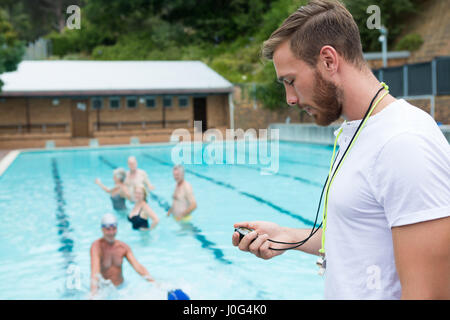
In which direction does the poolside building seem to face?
toward the camera

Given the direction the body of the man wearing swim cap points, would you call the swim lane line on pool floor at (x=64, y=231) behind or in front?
behind

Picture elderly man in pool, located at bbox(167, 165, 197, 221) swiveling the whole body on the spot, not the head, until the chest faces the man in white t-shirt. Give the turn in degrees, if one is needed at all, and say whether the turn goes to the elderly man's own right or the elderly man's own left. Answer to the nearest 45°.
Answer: approximately 45° to the elderly man's own left

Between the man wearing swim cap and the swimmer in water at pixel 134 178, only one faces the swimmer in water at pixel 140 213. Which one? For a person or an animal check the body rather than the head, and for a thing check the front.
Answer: the swimmer in water at pixel 134 178

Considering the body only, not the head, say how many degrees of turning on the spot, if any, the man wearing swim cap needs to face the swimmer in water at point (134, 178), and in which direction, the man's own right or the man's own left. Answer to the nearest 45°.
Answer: approximately 180°

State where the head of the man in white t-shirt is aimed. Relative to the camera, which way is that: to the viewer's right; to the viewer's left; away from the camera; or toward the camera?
to the viewer's left

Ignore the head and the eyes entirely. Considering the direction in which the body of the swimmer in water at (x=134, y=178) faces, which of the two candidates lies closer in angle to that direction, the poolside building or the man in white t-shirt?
the man in white t-shirt

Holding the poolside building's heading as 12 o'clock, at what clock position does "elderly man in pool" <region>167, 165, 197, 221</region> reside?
The elderly man in pool is roughly at 12 o'clock from the poolside building.

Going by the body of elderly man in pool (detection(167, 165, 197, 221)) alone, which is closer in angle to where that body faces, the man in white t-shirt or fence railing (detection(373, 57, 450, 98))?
the man in white t-shirt

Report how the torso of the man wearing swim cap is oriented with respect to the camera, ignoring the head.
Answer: toward the camera

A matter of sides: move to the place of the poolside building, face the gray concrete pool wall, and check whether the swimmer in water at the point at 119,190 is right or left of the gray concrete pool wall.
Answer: right

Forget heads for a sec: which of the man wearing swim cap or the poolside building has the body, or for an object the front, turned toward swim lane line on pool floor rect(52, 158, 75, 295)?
the poolside building

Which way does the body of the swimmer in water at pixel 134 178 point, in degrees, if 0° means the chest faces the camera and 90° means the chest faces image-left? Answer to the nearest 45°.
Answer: approximately 0°

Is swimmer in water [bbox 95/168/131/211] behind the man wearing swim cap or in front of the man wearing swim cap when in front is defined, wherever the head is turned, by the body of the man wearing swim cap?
behind

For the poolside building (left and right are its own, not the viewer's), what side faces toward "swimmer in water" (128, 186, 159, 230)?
front
